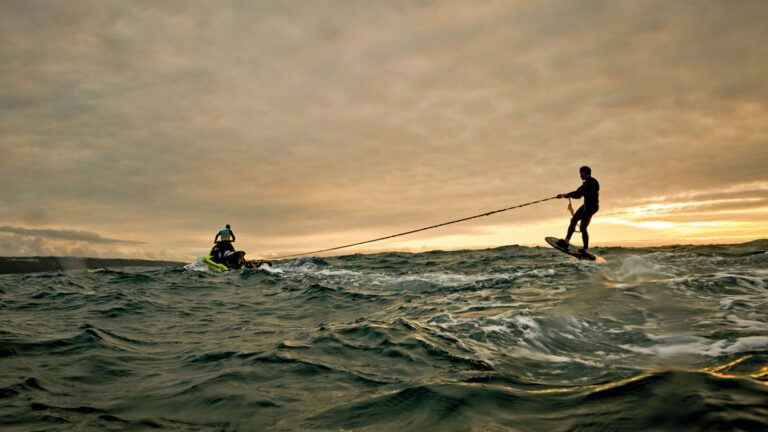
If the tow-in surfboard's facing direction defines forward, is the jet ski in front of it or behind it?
in front

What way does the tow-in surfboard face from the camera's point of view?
to the viewer's left

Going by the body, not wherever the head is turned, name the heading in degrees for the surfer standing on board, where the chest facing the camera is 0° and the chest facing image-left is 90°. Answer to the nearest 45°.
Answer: approximately 90°

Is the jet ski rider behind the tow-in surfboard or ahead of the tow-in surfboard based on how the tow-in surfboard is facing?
ahead
